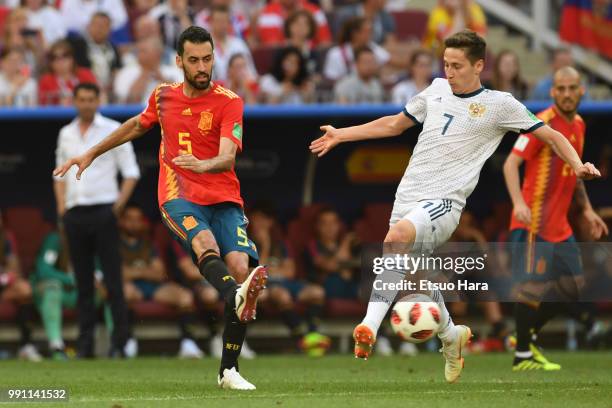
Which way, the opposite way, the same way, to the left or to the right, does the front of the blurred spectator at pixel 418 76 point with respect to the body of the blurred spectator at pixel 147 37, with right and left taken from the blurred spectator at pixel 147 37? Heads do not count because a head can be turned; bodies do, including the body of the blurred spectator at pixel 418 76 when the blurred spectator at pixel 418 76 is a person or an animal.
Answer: the same way

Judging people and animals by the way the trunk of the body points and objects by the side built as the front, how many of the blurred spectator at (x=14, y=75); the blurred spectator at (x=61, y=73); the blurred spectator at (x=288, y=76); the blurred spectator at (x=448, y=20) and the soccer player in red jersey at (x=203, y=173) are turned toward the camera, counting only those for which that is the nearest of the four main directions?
5

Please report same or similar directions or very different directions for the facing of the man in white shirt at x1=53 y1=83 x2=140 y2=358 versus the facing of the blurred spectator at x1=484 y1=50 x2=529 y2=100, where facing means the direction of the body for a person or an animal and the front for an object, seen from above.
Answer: same or similar directions

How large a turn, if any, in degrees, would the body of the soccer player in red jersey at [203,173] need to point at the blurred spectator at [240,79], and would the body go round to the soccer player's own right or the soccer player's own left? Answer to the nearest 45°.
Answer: approximately 180°

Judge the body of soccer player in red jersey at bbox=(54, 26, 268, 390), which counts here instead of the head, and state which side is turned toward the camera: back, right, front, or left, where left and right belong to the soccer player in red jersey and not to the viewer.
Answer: front

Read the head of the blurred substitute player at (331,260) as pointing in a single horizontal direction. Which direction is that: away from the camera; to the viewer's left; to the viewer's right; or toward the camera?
toward the camera

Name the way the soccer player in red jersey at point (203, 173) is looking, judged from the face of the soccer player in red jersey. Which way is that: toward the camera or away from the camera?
toward the camera

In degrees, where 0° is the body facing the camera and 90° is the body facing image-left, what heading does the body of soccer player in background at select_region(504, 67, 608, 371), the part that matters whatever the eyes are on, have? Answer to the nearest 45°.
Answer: approximately 315°

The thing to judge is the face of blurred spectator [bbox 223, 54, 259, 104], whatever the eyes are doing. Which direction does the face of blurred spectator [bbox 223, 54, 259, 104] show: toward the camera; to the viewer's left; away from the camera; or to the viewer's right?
toward the camera

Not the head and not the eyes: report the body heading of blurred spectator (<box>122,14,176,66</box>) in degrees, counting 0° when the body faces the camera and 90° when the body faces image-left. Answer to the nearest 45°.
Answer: approximately 0°

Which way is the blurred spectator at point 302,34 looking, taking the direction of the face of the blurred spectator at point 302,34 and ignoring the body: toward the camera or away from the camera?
toward the camera

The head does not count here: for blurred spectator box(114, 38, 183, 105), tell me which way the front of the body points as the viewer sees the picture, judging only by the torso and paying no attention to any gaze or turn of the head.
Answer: toward the camera

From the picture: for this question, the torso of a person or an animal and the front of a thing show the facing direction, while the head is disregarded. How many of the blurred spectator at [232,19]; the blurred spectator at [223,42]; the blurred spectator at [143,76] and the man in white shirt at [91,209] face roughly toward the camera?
4

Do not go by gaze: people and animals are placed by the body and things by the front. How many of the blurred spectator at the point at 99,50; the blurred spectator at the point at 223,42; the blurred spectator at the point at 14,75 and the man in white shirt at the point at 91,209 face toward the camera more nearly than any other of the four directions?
4

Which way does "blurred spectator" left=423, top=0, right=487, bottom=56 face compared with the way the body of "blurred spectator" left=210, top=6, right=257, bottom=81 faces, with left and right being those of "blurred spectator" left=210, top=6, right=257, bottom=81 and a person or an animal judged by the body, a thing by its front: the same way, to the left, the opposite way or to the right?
the same way
